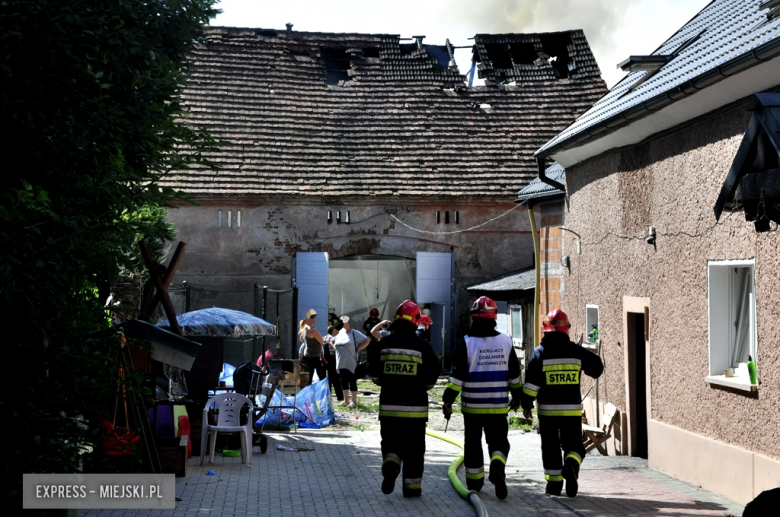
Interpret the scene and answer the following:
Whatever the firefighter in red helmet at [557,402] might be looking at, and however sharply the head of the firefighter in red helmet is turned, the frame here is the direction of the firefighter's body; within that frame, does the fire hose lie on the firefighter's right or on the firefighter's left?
on the firefighter's left

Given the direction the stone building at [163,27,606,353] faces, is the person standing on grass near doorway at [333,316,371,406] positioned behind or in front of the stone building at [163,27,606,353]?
in front

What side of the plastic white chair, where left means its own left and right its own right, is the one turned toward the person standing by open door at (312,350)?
back

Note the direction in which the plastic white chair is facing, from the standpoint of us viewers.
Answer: facing the viewer

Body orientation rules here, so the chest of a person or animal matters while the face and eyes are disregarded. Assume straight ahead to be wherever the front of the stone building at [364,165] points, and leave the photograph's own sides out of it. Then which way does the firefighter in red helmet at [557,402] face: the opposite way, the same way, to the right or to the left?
the opposite way

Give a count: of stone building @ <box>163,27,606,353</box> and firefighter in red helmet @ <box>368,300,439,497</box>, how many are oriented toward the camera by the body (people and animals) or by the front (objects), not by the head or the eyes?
1

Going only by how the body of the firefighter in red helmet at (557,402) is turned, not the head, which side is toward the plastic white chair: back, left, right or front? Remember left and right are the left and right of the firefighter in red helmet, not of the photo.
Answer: left

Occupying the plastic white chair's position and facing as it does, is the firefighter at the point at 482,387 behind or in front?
in front

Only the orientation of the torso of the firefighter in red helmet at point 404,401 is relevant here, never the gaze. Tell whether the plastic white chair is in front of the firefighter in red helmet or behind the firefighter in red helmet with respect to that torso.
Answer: in front

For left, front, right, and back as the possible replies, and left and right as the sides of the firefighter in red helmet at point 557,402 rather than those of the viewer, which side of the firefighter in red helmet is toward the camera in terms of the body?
back

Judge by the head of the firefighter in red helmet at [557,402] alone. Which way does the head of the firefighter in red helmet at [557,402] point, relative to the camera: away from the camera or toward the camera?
away from the camera

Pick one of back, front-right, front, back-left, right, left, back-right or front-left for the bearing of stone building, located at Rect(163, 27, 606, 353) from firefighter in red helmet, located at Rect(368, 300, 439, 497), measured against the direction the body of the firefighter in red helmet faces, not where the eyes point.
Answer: front

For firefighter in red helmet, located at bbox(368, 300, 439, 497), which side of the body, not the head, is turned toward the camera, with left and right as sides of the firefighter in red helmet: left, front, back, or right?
back

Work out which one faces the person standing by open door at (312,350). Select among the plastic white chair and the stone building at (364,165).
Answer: the stone building

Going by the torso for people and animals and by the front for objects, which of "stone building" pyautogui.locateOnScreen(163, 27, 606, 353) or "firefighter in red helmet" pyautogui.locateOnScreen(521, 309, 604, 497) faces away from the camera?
the firefighter in red helmet

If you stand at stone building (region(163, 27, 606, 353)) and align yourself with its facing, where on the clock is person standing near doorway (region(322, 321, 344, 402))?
The person standing near doorway is roughly at 12 o'clock from the stone building.

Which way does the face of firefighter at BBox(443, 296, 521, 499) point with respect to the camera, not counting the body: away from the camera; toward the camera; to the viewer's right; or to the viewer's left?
away from the camera
